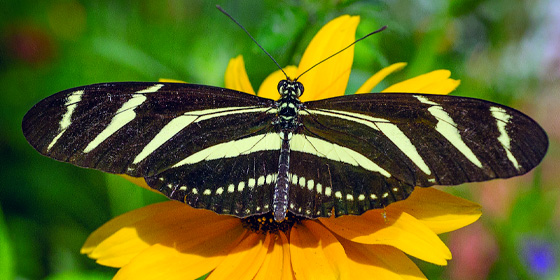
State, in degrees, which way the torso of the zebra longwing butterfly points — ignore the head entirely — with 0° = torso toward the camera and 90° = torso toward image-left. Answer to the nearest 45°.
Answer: approximately 180°
